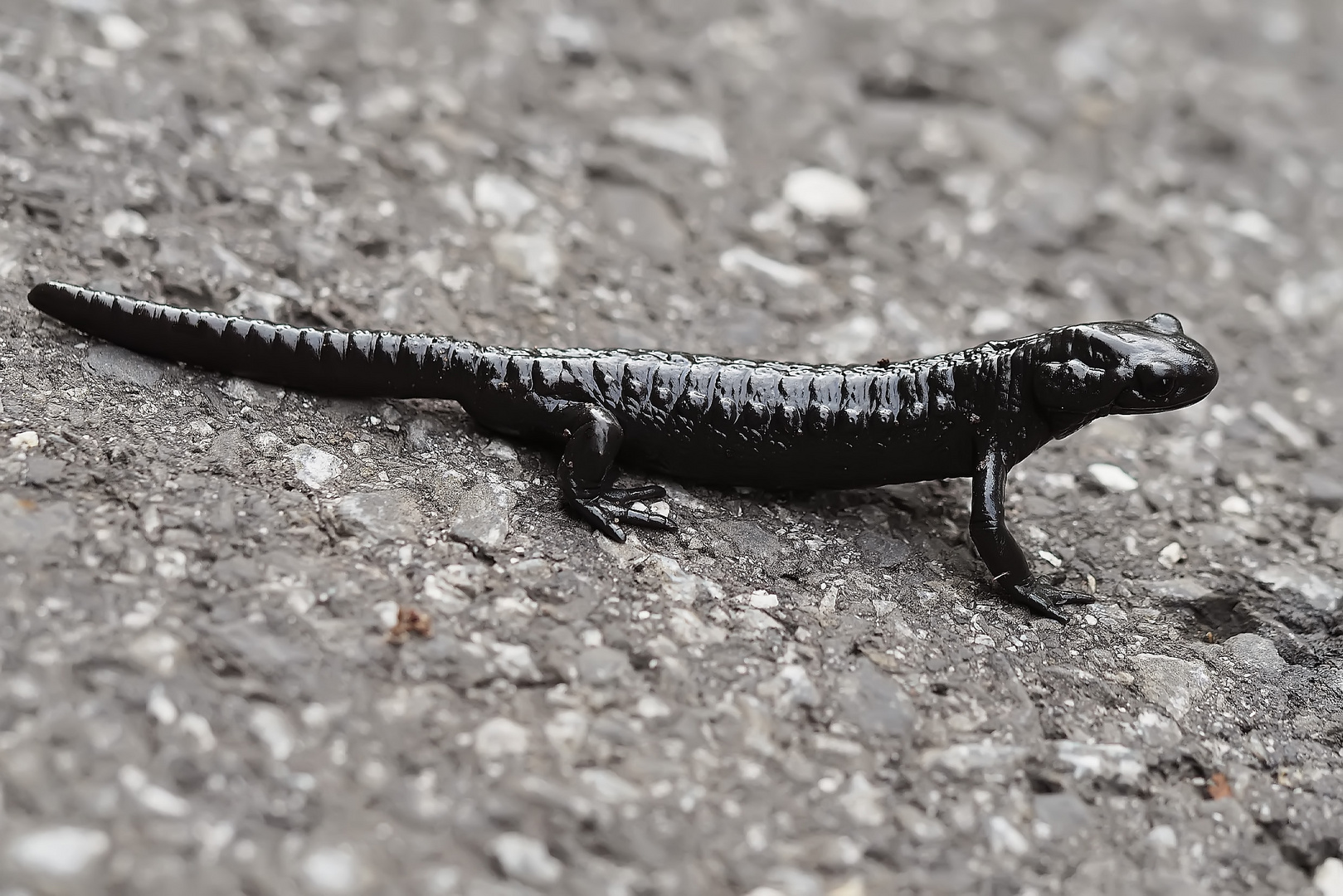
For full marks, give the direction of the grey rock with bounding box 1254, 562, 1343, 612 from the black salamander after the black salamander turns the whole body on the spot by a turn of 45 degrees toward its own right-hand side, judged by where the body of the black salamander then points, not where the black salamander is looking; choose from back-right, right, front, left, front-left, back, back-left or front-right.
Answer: front-left

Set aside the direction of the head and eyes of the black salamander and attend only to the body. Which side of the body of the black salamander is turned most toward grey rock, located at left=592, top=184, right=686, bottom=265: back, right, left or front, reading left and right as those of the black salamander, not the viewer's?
left

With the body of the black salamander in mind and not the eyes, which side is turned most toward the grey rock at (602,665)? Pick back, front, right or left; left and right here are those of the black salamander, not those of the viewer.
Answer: right

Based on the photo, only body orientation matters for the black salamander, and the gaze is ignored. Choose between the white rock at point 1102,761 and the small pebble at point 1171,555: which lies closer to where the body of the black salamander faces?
the small pebble

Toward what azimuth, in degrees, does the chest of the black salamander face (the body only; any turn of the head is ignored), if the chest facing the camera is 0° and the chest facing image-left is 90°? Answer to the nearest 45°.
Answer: approximately 270°

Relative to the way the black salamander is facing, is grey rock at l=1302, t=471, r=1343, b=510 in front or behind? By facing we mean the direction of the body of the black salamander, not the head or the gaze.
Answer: in front

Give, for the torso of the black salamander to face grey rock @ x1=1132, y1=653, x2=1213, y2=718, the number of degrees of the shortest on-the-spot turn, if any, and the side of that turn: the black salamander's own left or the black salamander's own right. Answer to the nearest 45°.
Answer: approximately 45° to the black salamander's own right

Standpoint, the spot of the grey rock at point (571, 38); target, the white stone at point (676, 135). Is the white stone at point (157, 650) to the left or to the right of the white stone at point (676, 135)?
right

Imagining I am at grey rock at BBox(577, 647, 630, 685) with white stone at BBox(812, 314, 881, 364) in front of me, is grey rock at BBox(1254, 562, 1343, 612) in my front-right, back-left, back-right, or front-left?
front-right

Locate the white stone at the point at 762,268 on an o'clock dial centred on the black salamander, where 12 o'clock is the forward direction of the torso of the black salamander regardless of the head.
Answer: The white stone is roughly at 9 o'clock from the black salamander.

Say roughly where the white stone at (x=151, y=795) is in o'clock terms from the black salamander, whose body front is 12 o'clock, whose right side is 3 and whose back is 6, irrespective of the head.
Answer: The white stone is roughly at 4 o'clock from the black salamander.

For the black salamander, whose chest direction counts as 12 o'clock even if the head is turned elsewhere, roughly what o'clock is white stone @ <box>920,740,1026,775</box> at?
The white stone is roughly at 2 o'clock from the black salamander.

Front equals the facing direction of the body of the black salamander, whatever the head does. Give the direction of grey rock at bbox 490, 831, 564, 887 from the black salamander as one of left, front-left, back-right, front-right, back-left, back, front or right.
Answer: right

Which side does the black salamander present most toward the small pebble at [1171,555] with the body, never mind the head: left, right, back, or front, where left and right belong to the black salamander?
front

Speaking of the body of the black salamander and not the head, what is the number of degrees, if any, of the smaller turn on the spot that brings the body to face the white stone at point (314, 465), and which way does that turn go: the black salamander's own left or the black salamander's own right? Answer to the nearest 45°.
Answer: approximately 135° to the black salamander's own right
